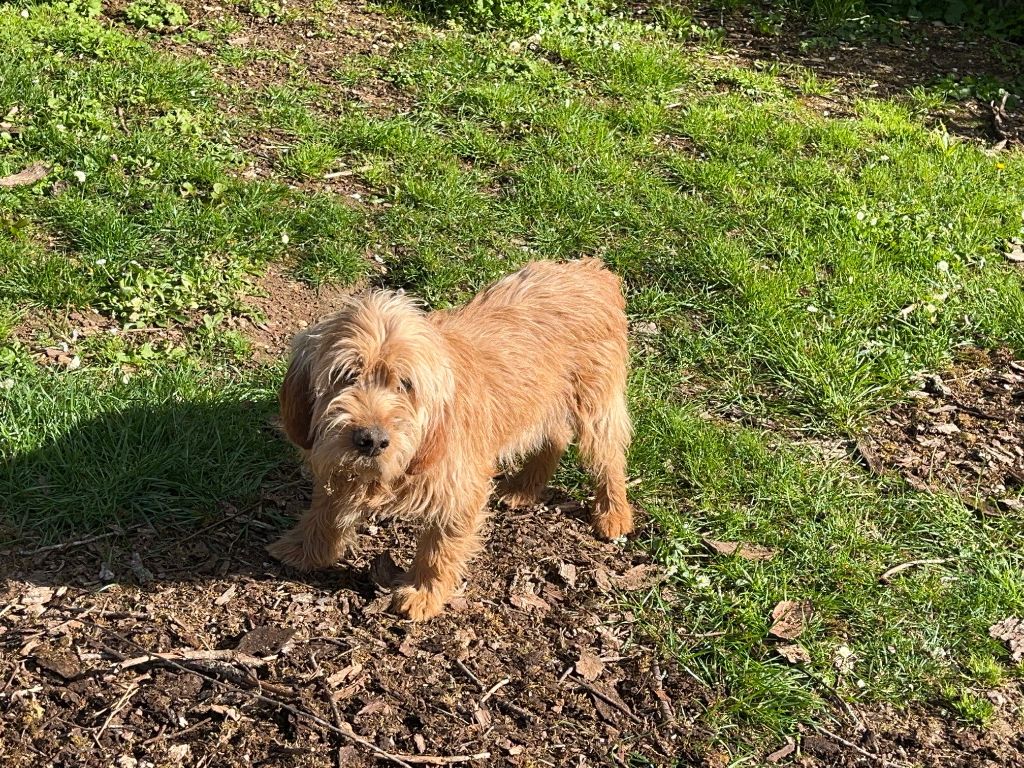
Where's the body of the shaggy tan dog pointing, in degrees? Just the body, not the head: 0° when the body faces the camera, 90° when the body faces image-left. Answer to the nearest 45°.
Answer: approximately 45°

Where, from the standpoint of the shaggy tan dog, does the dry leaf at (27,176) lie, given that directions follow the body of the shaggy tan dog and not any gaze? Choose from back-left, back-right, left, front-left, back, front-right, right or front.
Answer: right

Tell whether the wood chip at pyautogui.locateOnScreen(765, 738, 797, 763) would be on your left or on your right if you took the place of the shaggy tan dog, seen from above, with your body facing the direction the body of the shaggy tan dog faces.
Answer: on your left

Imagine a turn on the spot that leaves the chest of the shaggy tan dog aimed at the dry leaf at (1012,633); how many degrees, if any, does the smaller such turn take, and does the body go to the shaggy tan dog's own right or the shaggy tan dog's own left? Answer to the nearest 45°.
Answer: approximately 135° to the shaggy tan dog's own left

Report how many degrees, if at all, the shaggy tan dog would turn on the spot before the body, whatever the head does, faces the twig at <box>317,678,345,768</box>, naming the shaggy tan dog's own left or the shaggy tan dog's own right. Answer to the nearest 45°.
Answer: approximately 45° to the shaggy tan dog's own left

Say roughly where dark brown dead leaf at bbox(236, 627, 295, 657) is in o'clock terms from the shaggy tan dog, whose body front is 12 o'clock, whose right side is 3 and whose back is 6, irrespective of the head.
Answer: The dark brown dead leaf is roughly at 12 o'clock from the shaggy tan dog.

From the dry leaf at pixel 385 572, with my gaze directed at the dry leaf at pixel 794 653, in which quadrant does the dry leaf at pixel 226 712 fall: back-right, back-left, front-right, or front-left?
back-right

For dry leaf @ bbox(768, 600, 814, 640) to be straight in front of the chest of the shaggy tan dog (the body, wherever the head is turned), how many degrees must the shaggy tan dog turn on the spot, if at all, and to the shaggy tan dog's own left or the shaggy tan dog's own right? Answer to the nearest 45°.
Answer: approximately 135° to the shaggy tan dog's own left

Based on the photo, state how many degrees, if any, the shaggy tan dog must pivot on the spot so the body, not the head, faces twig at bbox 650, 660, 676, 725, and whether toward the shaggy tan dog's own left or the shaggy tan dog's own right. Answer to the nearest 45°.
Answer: approximately 90° to the shaggy tan dog's own left

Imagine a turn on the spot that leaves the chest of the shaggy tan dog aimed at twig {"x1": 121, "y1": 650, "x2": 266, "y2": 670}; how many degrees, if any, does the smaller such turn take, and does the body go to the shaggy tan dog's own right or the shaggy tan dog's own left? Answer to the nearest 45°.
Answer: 0° — it already faces it

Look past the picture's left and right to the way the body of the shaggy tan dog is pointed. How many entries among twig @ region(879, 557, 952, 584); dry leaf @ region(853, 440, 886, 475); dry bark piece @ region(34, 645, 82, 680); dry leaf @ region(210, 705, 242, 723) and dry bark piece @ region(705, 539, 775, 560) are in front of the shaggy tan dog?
2
